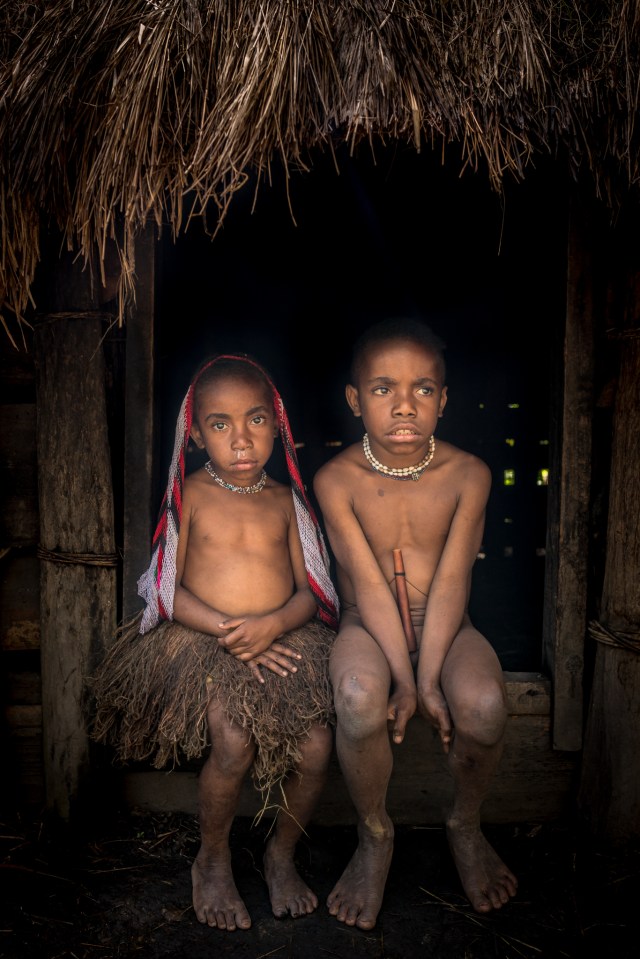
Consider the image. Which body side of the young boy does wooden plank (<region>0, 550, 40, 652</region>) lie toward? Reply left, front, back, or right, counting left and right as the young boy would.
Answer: right

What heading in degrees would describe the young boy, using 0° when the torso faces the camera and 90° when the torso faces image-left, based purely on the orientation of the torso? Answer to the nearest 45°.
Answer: approximately 0°

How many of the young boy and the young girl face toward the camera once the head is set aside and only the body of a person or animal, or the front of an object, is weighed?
2

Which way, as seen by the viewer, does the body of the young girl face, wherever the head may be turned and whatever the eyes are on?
toward the camera

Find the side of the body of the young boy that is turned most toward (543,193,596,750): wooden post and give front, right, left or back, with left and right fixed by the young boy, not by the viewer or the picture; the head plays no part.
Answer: left

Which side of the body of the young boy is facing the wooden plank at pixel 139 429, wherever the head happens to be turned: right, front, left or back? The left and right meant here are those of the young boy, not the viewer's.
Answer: right

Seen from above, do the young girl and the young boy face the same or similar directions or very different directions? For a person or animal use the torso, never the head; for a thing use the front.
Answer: same or similar directions

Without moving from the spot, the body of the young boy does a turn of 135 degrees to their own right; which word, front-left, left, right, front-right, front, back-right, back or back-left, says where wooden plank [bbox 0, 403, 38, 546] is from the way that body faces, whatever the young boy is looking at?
front-left
